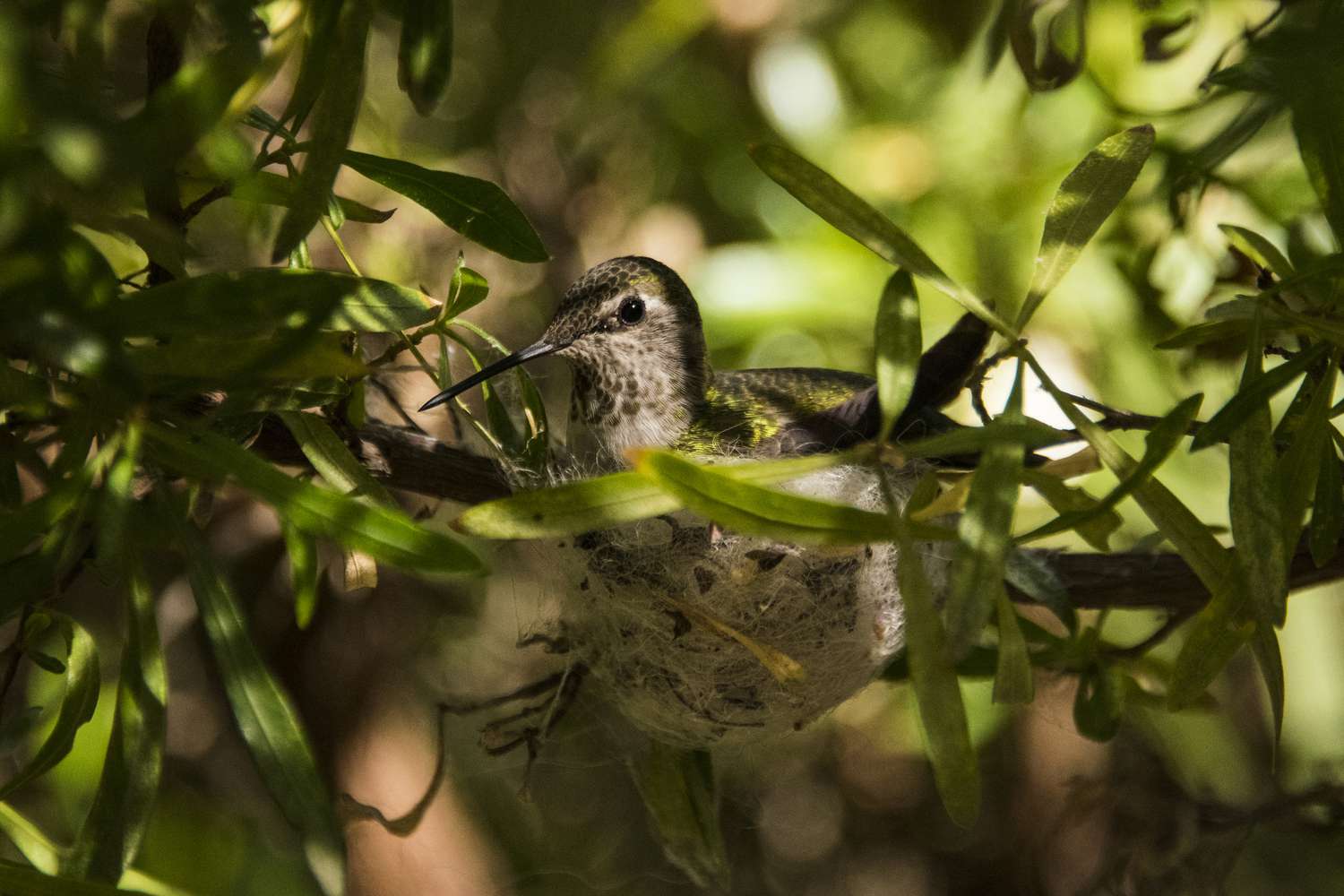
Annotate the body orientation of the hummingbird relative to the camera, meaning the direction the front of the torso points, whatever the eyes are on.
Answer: to the viewer's left
